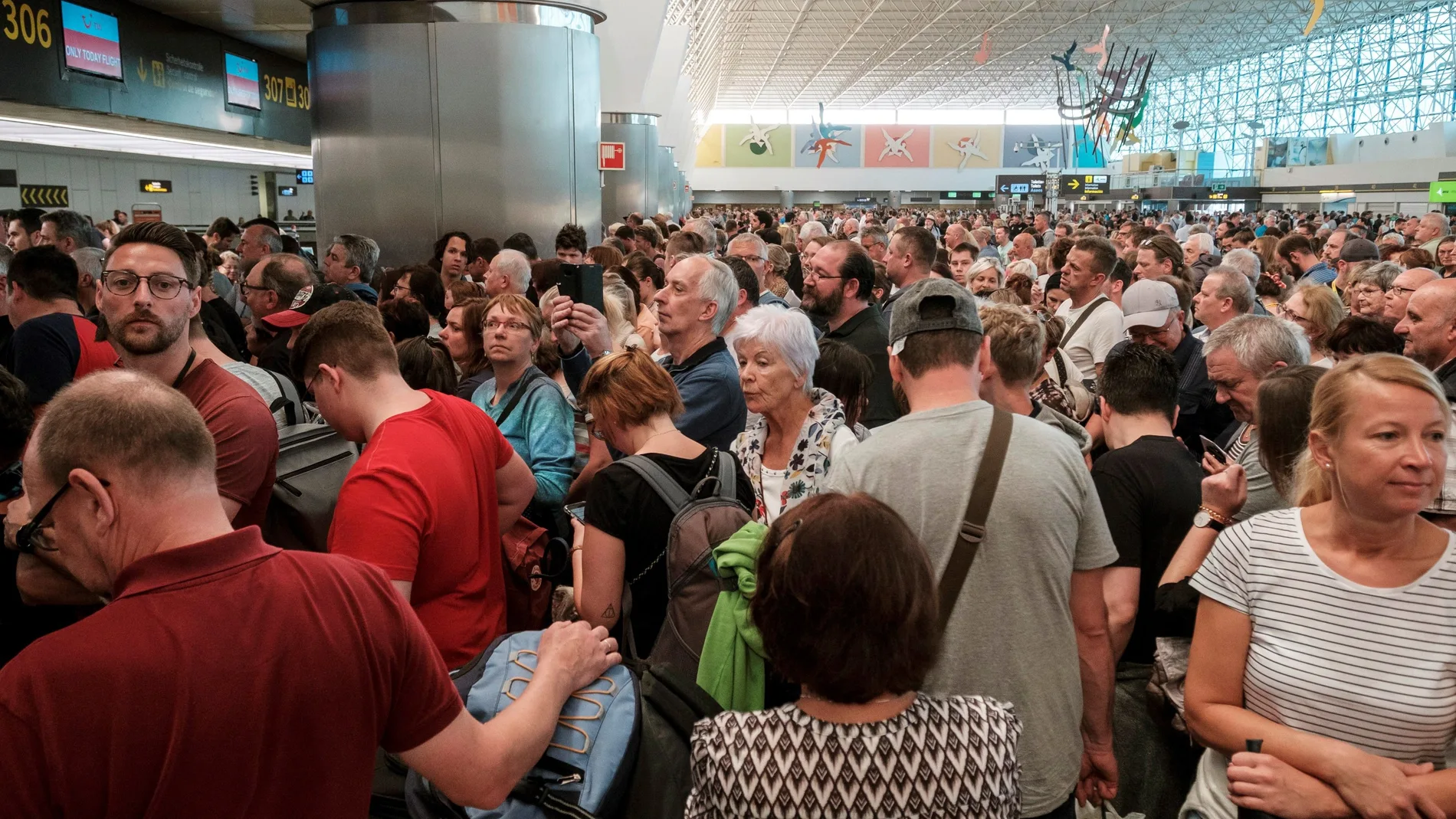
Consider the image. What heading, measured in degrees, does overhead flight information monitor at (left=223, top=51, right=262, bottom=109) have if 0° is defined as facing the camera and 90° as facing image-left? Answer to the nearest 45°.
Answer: approximately 315°

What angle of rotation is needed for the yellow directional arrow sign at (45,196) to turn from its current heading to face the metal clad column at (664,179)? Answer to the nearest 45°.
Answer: approximately 90° to its left

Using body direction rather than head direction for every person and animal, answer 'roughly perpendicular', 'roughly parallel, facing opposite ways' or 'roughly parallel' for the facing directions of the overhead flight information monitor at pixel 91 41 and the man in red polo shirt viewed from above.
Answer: roughly parallel, facing opposite ways

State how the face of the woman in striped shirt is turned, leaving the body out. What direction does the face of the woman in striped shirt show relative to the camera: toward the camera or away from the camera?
toward the camera

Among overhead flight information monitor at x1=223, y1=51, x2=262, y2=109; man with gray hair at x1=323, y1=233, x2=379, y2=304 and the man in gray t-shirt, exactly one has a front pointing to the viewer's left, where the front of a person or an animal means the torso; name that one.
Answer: the man with gray hair

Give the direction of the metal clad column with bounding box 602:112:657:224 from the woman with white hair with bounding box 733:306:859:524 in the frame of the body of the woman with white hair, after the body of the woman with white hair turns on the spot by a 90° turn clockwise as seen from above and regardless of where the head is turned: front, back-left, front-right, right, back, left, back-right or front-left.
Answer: front-right

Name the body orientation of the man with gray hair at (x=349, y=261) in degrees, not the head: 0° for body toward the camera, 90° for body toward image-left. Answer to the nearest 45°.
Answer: approximately 90°

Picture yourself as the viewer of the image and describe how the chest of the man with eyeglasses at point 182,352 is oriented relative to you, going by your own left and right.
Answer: facing the viewer and to the left of the viewer
